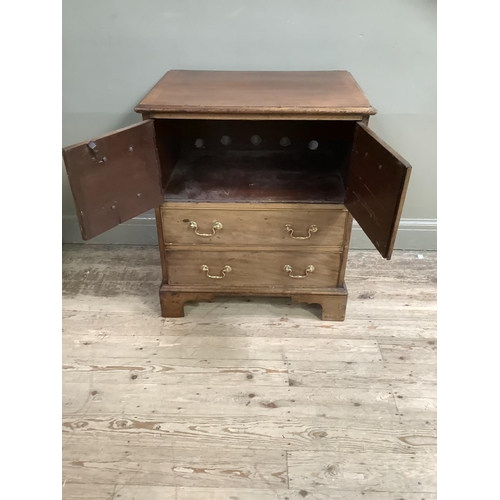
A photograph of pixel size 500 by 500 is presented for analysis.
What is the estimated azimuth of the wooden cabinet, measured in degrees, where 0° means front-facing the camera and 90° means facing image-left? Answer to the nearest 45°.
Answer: approximately 0°
